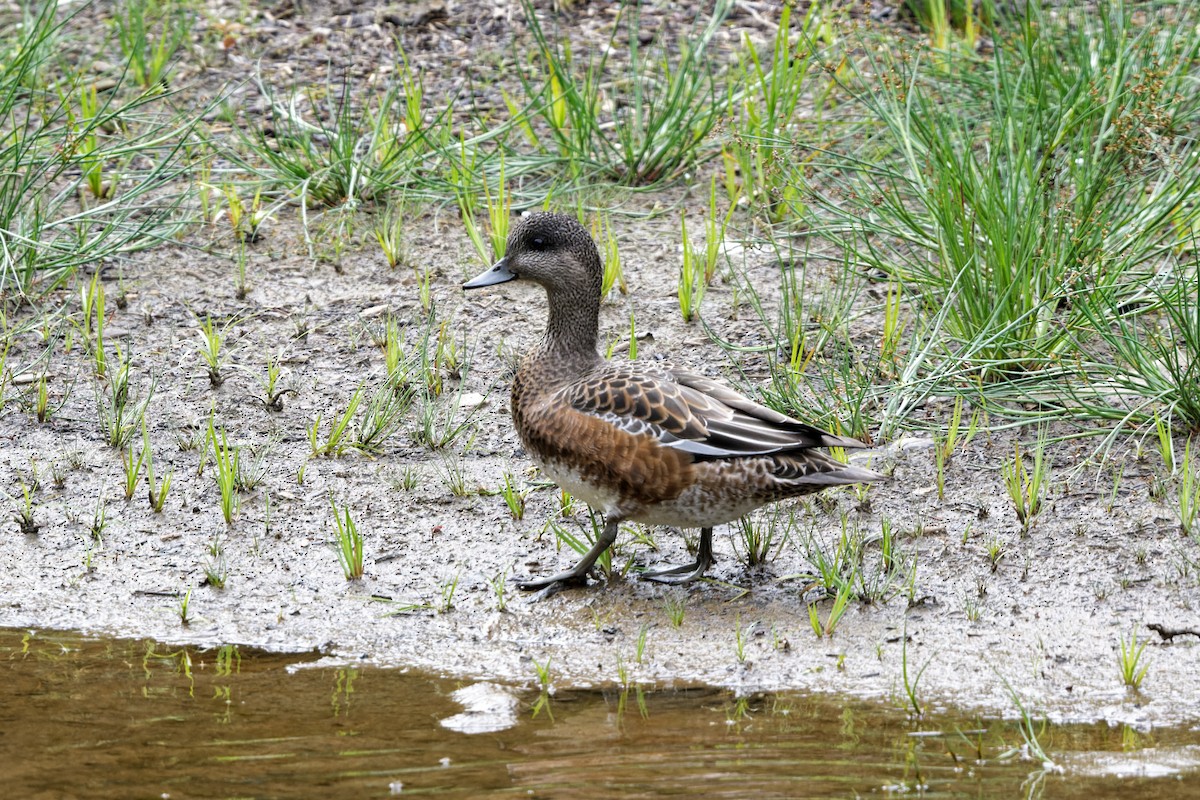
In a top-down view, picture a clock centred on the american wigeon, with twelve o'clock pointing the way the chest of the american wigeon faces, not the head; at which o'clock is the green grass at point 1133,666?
The green grass is roughly at 7 o'clock from the american wigeon.

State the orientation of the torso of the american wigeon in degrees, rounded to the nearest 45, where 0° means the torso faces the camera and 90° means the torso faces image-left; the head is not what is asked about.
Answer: approximately 90°
